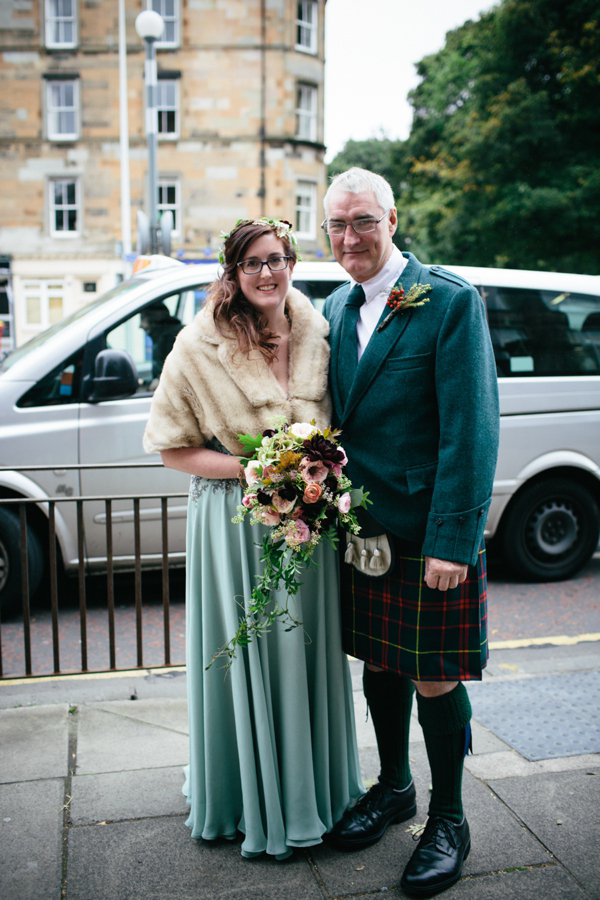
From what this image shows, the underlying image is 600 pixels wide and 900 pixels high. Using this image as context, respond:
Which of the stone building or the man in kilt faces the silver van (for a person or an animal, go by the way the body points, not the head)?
the stone building

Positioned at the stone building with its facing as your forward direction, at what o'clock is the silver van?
The silver van is roughly at 12 o'clock from the stone building.

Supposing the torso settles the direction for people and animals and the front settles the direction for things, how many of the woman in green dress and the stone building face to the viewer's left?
0

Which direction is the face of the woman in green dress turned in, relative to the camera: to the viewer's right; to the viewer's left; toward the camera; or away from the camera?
toward the camera

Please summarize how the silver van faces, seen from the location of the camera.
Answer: facing to the left of the viewer

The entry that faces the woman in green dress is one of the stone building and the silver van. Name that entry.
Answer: the stone building

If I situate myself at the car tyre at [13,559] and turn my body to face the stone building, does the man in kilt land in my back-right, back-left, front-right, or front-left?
back-right

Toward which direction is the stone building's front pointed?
toward the camera

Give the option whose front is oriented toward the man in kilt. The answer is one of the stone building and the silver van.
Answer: the stone building

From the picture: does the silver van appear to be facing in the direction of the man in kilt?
no

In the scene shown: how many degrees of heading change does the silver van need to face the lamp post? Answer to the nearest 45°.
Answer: approximately 90° to its right

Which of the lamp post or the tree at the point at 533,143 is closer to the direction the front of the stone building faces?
the lamp post

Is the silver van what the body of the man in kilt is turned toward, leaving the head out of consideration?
no

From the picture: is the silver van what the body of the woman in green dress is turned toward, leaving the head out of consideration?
no

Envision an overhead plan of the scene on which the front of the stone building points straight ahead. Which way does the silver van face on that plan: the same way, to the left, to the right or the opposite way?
to the right

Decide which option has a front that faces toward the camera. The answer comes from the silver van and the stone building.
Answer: the stone building

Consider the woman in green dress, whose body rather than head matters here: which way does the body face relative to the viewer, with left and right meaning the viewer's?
facing the viewer and to the right of the viewer

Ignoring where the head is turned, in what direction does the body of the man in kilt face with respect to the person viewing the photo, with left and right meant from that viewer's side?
facing the viewer and to the left of the viewer
